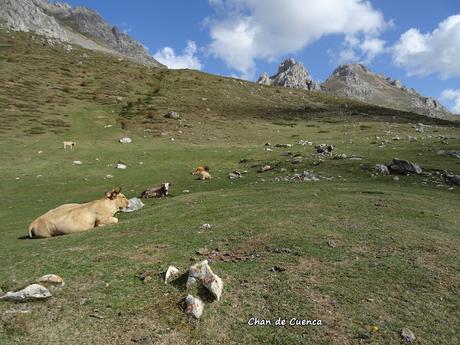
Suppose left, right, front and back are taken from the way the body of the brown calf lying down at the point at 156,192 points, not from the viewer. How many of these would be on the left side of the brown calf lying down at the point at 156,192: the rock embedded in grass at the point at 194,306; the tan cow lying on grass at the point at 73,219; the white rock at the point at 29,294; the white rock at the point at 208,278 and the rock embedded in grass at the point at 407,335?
0

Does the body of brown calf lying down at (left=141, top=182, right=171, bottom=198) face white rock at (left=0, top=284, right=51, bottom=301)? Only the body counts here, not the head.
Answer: no

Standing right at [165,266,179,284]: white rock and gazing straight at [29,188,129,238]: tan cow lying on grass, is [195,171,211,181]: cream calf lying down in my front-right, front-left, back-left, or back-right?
front-right

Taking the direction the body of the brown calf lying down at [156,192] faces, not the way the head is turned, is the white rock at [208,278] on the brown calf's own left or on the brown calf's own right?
on the brown calf's own right

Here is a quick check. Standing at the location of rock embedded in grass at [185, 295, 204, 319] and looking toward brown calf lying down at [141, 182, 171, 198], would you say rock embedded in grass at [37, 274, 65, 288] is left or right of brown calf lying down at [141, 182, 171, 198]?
left

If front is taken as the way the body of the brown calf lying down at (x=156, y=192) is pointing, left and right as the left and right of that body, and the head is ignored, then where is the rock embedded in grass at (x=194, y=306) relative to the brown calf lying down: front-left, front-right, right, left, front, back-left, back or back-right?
right

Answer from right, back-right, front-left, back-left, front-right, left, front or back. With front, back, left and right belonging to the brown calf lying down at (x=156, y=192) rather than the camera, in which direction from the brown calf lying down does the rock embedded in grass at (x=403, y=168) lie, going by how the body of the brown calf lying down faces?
front

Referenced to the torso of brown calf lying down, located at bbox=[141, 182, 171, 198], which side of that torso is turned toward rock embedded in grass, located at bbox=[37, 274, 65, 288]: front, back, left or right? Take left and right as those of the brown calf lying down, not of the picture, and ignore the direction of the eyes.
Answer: right

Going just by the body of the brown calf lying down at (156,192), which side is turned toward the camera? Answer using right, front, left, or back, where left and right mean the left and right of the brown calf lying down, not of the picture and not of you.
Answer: right
